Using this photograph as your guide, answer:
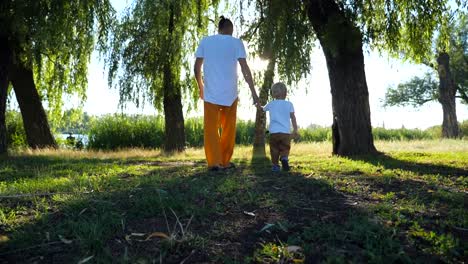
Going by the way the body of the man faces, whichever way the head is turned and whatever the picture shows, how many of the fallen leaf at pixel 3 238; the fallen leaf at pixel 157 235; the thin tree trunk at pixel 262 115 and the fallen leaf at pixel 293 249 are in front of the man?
1

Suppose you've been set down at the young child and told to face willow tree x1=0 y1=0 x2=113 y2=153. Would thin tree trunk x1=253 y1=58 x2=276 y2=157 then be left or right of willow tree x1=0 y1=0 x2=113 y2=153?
right

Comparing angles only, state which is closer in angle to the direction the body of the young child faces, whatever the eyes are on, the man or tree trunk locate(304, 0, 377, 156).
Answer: the tree trunk

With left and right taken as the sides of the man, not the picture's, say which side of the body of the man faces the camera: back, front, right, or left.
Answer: back

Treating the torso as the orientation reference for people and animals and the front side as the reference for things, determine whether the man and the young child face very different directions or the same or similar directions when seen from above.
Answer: same or similar directions

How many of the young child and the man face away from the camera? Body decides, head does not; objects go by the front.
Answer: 2

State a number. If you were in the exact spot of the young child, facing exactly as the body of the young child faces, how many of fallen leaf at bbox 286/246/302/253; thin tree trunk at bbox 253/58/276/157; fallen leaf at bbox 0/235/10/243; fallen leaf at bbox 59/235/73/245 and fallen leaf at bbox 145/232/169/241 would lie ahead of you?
1

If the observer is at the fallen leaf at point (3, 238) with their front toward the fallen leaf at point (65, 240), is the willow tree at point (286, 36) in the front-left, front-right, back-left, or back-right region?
front-left

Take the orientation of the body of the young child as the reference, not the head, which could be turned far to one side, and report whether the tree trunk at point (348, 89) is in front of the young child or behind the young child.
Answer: in front

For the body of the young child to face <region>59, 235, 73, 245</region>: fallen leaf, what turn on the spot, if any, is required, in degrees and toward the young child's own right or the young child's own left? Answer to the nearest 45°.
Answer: approximately 135° to the young child's own left

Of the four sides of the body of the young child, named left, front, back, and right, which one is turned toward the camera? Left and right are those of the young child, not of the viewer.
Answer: back

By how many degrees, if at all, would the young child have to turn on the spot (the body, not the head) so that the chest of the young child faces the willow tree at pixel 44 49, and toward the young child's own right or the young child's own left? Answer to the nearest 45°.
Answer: approximately 45° to the young child's own left

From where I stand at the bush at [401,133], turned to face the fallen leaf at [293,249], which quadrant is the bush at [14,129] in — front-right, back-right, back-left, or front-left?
front-right

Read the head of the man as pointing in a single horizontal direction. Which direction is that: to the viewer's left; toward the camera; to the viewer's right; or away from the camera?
away from the camera

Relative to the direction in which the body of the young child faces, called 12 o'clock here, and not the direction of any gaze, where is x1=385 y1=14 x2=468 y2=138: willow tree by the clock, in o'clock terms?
The willow tree is roughly at 1 o'clock from the young child.

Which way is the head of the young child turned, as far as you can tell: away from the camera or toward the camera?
away from the camera
